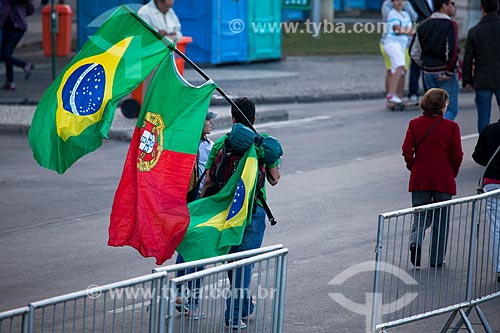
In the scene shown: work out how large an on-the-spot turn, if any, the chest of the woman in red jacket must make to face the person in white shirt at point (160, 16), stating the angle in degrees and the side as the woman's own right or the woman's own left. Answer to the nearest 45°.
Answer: approximately 45° to the woman's own left

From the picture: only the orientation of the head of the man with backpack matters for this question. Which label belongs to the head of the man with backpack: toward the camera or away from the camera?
away from the camera

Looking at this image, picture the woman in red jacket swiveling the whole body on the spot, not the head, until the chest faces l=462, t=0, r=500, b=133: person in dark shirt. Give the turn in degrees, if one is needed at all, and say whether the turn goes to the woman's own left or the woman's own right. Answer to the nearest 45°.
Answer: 0° — they already face them

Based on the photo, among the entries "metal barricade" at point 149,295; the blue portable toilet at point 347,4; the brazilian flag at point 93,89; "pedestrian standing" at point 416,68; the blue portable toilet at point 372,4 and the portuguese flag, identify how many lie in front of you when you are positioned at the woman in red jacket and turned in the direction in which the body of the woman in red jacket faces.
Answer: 3

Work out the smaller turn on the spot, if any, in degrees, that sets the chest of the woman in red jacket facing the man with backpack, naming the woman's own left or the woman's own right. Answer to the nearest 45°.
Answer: approximately 135° to the woman's own left

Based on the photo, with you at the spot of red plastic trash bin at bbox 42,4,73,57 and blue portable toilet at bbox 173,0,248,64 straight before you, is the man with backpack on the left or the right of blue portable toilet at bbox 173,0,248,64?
right

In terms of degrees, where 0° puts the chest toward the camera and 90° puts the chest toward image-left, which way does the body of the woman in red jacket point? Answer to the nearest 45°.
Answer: approximately 180°

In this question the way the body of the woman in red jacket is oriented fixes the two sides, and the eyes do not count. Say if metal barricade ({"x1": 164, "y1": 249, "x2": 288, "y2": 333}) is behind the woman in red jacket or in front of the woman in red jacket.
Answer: behind

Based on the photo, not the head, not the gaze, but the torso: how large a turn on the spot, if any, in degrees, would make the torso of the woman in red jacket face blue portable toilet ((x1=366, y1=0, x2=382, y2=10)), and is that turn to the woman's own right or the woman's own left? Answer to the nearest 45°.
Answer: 0° — they already face it
